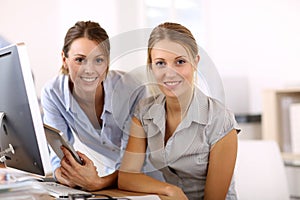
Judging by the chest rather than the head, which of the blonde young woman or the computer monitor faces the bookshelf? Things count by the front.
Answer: the computer monitor

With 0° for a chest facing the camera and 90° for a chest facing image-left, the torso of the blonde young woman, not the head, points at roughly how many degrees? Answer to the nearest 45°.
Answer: approximately 45°

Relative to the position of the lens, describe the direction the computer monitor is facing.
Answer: facing away from the viewer and to the right of the viewer

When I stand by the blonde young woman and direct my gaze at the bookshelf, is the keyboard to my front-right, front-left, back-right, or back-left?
back-left

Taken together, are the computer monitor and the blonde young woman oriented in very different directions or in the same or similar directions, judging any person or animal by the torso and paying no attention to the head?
very different directions

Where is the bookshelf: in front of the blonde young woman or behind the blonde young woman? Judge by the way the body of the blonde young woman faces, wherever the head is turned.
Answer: behind

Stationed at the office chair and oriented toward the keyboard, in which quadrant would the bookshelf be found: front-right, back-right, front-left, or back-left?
back-right
